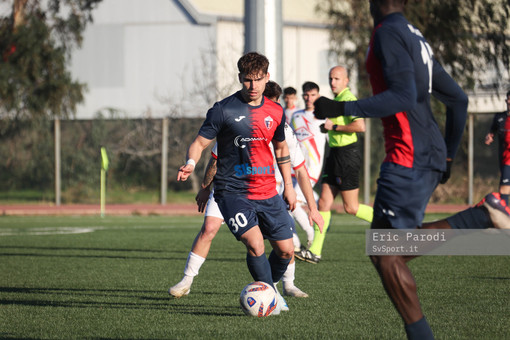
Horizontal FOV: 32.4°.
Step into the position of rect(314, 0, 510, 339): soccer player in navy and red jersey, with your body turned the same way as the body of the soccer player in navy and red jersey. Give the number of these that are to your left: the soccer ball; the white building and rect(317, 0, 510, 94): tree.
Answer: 0

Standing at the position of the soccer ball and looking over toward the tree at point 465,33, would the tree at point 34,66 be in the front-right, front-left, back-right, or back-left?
front-left

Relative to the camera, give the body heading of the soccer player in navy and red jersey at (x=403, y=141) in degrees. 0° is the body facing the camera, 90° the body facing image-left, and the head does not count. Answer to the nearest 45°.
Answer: approximately 90°

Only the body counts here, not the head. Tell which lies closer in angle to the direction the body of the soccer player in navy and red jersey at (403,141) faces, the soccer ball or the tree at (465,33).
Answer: the soccer ball

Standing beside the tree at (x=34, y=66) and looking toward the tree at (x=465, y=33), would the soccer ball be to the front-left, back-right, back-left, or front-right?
front-right

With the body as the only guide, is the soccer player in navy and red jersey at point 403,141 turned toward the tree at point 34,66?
no

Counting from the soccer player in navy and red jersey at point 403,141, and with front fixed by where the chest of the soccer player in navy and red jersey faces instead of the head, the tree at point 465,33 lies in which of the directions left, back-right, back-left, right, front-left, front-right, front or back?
right
